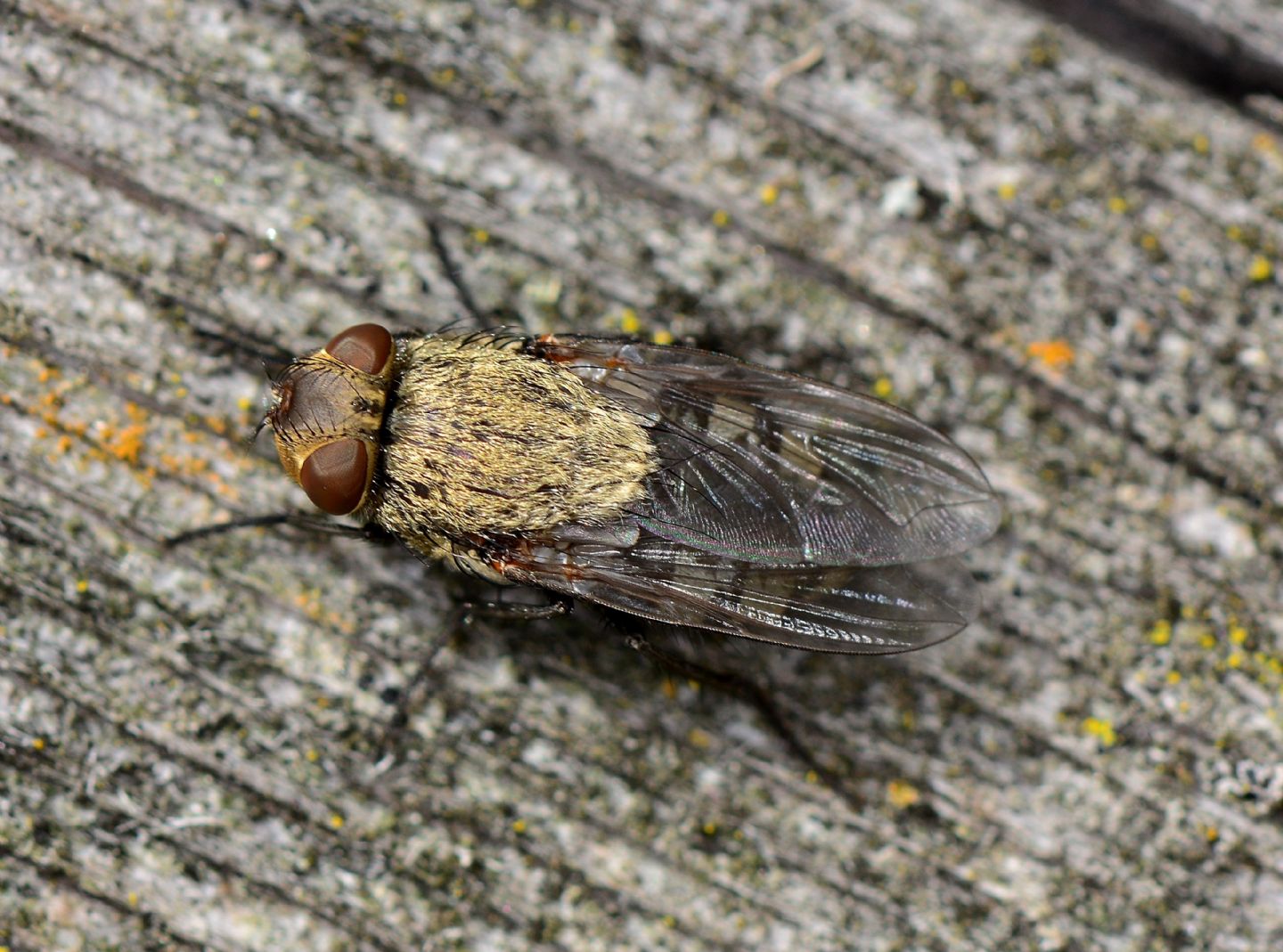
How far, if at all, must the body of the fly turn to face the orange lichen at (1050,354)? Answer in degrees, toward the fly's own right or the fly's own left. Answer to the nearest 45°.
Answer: approximately 135° to the fly's own right

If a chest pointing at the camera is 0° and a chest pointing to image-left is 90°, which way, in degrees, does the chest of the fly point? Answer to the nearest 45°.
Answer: approximately 90°
